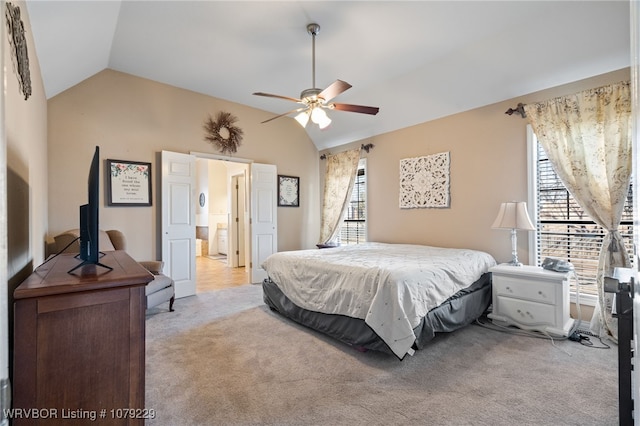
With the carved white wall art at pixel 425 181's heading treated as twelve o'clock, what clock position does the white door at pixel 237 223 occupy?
The white door is roughly at 2 o'clock from the carved white wall art.

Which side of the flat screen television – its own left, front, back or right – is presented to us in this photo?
right

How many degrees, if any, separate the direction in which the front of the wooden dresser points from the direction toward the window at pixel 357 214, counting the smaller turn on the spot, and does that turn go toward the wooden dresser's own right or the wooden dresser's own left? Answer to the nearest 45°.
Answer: approximately 45° to the wooden dresser's own left

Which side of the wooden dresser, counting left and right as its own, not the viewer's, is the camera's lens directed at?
right

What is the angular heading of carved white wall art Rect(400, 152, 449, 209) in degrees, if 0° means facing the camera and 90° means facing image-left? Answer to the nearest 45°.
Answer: approximately 45°

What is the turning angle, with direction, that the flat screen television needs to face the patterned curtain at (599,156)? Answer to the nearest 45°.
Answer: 0° — it already faces it

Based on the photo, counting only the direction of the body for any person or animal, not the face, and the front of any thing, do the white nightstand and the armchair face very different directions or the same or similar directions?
very different directions

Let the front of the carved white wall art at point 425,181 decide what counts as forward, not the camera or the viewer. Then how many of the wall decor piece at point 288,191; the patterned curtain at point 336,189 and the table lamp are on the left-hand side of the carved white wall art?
1

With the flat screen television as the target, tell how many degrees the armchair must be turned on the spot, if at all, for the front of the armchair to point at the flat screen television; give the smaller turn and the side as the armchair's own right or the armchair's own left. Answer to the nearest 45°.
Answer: approximately 45° to the armchair's own right

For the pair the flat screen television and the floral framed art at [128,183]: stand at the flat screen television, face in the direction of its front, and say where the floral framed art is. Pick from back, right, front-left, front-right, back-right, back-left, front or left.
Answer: left
